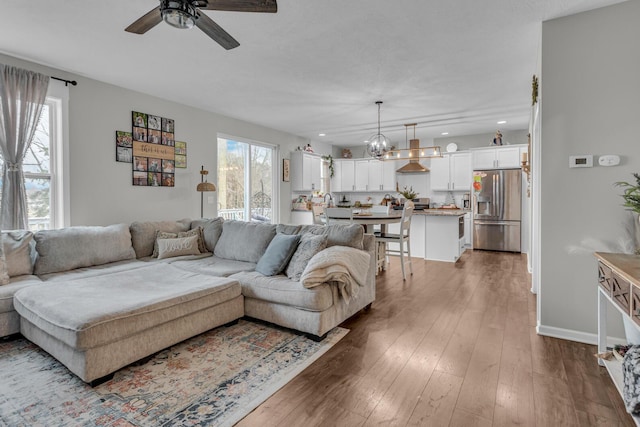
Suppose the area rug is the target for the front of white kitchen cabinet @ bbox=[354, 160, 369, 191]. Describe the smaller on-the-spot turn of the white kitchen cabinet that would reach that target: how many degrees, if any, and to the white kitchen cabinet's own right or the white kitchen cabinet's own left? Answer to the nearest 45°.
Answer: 0° — it already faces it

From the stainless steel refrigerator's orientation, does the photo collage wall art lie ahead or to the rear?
ahead

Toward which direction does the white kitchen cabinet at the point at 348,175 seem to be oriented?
toward the camera

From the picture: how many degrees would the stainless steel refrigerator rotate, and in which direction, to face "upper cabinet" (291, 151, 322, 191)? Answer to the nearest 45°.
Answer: approximately 45° to its right

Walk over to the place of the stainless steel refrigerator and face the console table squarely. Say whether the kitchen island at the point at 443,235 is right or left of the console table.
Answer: right

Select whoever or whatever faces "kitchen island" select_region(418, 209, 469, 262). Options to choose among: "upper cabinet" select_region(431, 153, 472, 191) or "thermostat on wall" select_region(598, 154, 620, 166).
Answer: the upper cabinet

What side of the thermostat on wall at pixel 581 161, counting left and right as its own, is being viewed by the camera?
front

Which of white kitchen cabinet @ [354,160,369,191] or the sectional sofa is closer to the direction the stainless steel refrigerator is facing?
the sectional sofa

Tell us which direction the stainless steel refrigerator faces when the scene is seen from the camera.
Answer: facing the viewer

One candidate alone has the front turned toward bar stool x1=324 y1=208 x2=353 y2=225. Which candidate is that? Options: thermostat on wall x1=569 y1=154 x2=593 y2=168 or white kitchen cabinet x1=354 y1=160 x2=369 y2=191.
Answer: the white kitchen cabinet

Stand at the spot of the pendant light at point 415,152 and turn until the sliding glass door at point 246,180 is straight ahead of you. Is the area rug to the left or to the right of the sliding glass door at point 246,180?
left

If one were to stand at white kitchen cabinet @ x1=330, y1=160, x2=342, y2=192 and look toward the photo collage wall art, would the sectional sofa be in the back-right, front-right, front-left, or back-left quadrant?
front-left

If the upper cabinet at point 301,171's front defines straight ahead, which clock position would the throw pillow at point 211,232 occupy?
The throw pillow is roughly at 2 o'clock from the upper cabinet.

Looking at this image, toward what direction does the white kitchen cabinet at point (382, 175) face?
toward the camera
